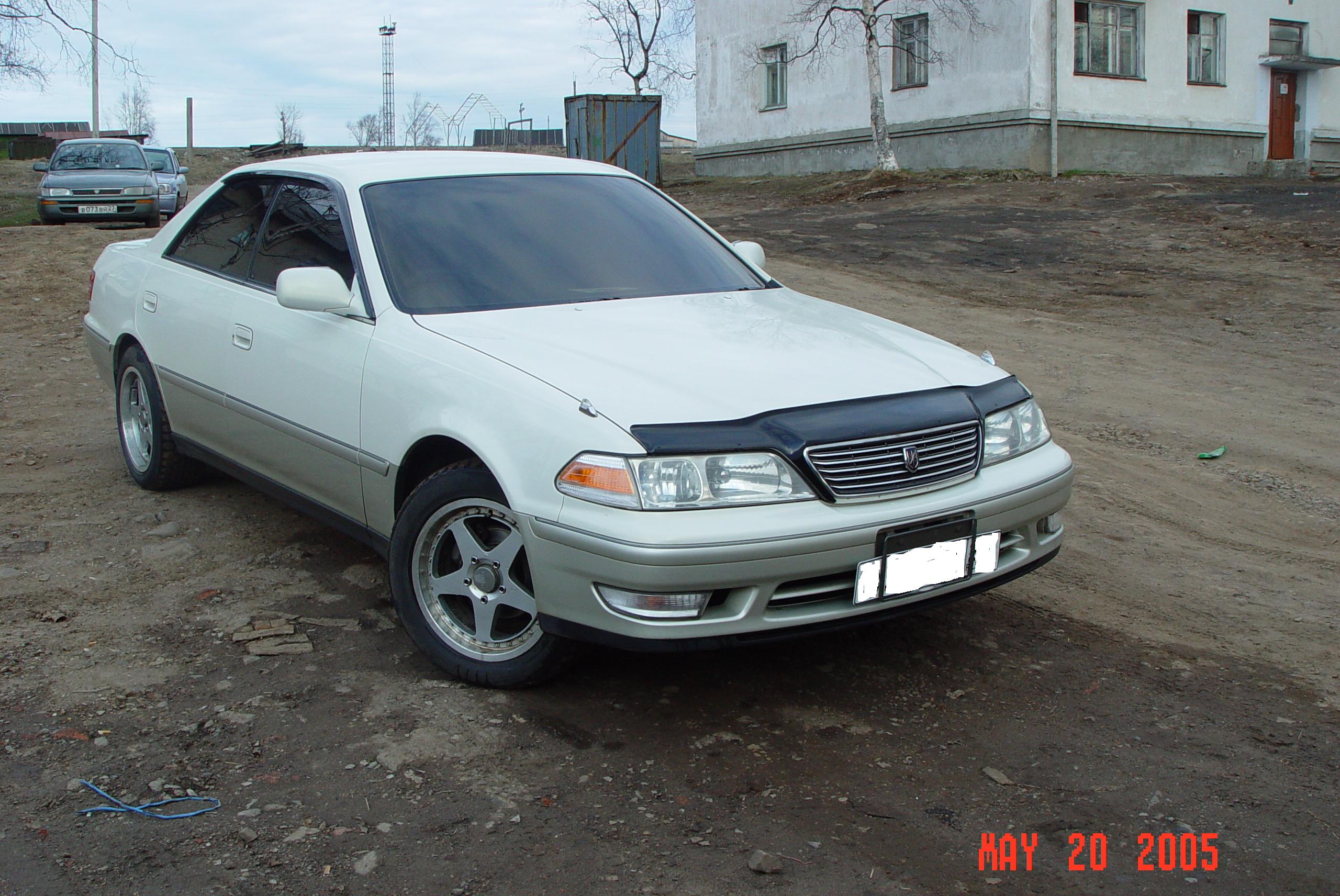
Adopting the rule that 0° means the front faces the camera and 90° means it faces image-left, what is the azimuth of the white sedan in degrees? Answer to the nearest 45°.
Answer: approximately 315°

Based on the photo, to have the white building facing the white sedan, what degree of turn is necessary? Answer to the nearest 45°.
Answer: approximately 45° to its right

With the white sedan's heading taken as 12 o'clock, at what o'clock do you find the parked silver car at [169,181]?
The parked silver car is roughly at 7 o'clock from the white sedan.

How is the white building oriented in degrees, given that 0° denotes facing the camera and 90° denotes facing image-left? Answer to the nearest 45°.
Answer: approximately 315°

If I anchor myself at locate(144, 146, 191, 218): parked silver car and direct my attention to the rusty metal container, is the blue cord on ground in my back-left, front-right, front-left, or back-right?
back-right

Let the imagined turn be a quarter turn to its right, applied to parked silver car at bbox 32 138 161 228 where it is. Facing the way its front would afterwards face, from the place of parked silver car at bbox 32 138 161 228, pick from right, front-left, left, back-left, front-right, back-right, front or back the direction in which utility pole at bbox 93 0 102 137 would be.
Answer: right

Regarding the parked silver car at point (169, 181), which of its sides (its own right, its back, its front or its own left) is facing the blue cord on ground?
front

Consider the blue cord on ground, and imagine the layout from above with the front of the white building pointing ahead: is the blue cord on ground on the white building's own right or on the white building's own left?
on the white building's own right

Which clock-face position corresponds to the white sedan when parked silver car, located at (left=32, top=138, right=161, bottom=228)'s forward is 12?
The white sedan is roughly at 12 o'clock from the parked silver car.

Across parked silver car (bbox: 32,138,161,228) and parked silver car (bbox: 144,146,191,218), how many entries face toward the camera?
2

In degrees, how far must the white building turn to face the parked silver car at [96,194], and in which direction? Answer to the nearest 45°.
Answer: approximately 90° to its right

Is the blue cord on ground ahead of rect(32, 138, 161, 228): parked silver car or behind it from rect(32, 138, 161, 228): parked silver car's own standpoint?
ahead

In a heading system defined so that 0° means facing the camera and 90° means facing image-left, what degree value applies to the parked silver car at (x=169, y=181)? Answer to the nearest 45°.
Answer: approximately 0°
